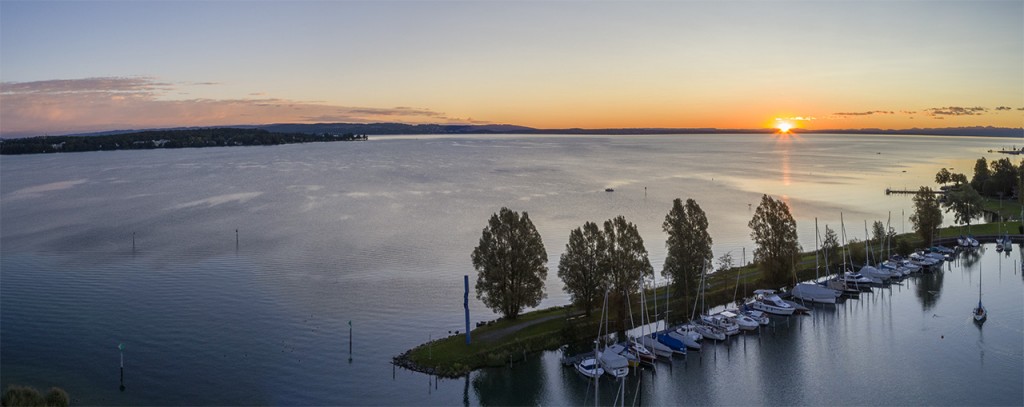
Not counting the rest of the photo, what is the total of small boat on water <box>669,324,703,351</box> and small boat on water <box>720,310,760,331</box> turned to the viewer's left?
0

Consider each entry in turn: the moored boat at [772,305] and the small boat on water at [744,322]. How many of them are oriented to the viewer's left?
0

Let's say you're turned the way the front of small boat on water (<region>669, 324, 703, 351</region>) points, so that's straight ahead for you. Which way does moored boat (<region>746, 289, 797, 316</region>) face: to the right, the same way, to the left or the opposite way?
the same way

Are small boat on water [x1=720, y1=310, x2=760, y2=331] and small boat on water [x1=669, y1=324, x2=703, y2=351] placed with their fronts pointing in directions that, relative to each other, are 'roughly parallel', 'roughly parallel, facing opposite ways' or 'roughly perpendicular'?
roughly parallel

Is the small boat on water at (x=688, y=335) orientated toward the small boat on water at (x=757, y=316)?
no

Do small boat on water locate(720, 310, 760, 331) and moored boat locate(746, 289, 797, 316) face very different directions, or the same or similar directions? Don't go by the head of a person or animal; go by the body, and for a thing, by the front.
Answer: same or similar directions

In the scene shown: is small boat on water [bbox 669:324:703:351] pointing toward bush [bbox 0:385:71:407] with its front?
no

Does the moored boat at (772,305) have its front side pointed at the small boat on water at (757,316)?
no
